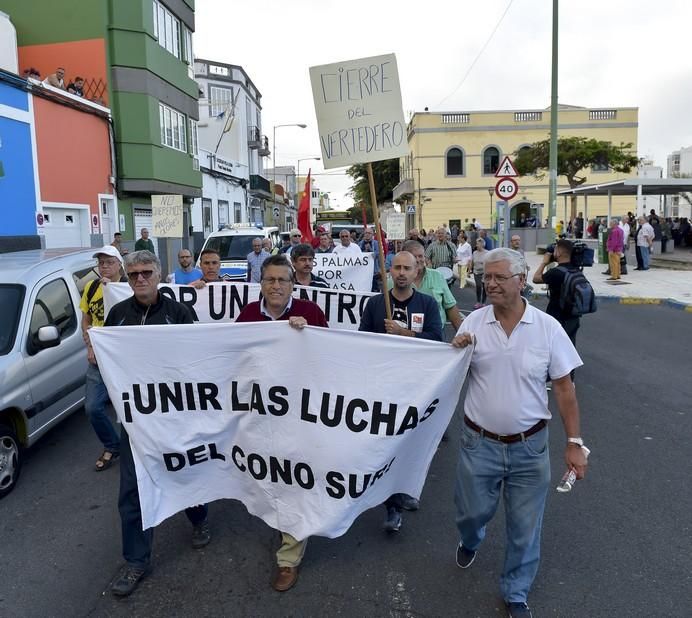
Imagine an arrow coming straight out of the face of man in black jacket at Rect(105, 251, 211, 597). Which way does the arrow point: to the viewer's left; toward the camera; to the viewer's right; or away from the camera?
toward the camera

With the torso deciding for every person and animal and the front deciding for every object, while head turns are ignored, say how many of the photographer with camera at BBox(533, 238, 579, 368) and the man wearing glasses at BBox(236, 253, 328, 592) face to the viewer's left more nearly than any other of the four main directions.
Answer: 1

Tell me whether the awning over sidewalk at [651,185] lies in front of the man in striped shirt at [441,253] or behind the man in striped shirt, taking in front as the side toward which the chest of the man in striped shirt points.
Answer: behind

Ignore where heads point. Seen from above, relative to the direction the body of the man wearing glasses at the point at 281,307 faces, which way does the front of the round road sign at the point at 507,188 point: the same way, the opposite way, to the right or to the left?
the same way

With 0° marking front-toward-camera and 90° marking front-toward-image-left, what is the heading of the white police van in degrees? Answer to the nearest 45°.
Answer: approximately 0°

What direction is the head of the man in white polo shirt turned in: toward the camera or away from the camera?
toward the camera

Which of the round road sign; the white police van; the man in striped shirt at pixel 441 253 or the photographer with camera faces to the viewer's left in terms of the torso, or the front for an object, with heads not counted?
the photographer with camera

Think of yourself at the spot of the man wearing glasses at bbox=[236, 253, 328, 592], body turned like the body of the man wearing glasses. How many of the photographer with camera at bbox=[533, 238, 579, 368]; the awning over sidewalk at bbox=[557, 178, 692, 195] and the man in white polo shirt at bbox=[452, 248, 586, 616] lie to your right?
0

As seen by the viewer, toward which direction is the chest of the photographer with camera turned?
to the viewer's left

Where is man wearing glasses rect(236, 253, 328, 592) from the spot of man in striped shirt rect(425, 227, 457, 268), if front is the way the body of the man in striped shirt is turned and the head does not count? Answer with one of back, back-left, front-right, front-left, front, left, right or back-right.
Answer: front

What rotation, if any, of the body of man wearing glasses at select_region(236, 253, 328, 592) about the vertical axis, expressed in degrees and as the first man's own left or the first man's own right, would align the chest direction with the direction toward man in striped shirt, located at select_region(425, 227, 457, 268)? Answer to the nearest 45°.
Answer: approximately 180°

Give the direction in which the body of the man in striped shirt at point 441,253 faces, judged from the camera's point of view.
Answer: toward the camera

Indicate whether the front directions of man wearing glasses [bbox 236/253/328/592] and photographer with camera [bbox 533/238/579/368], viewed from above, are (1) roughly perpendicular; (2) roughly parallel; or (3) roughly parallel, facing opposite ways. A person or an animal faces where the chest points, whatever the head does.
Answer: roughly perpendicular

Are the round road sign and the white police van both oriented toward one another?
no

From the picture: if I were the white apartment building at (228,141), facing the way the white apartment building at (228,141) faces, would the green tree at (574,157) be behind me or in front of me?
in front

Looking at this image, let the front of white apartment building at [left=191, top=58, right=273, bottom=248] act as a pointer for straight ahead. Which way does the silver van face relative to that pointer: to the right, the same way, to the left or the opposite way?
to the right

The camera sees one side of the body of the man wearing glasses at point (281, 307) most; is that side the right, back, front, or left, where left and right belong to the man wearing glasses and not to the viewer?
front

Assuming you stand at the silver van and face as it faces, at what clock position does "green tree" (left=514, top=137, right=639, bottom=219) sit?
The green tree is roughly at 6 o'clock from the silver van.

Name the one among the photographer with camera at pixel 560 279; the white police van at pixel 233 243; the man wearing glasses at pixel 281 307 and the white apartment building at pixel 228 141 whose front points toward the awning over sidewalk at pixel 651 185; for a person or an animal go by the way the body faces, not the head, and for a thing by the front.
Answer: the white apartment building
